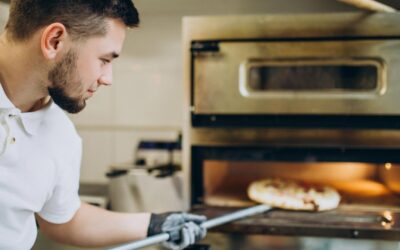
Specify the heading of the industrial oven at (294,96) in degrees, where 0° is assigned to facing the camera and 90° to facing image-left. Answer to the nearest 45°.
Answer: approximately 0°

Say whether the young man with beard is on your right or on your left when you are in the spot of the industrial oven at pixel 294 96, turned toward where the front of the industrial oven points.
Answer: on your right

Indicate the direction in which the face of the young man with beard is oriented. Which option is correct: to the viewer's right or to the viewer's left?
to the viewer's right
